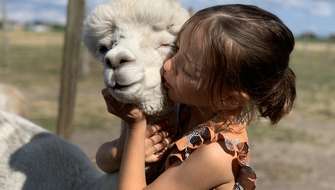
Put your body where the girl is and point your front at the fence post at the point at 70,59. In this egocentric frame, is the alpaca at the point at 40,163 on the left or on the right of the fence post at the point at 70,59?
left

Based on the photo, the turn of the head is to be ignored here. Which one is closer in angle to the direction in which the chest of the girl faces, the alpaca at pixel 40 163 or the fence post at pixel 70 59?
the alpaca

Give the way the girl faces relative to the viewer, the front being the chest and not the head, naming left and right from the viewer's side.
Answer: facing to the left of the viewer

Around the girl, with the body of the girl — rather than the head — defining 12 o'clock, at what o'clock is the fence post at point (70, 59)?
The fence post is roughly at 2 o'clock from the girl.
